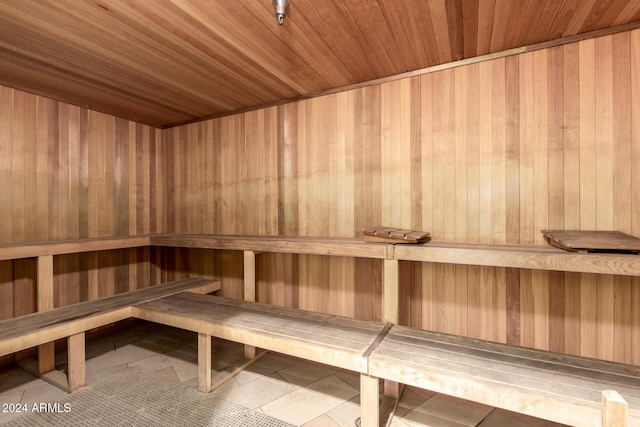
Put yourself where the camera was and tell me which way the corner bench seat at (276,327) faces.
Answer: facing the viewer and to the left of the viewer

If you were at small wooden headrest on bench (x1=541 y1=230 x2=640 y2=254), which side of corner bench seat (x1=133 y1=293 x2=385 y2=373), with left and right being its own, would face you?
left

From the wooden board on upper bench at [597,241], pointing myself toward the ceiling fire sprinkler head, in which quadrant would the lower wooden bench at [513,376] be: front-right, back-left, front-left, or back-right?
front-left

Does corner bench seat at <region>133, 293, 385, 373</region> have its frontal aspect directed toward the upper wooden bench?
no

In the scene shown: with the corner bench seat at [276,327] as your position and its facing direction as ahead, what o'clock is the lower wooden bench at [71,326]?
The lower wooden bench is roughly at 2 o'clock from the corner bench seat.

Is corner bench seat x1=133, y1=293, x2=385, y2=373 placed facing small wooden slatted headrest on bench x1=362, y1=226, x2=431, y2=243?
no

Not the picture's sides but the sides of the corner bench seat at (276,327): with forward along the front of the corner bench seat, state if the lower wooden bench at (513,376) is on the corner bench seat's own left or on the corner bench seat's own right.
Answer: on the corner bench seat's own left
